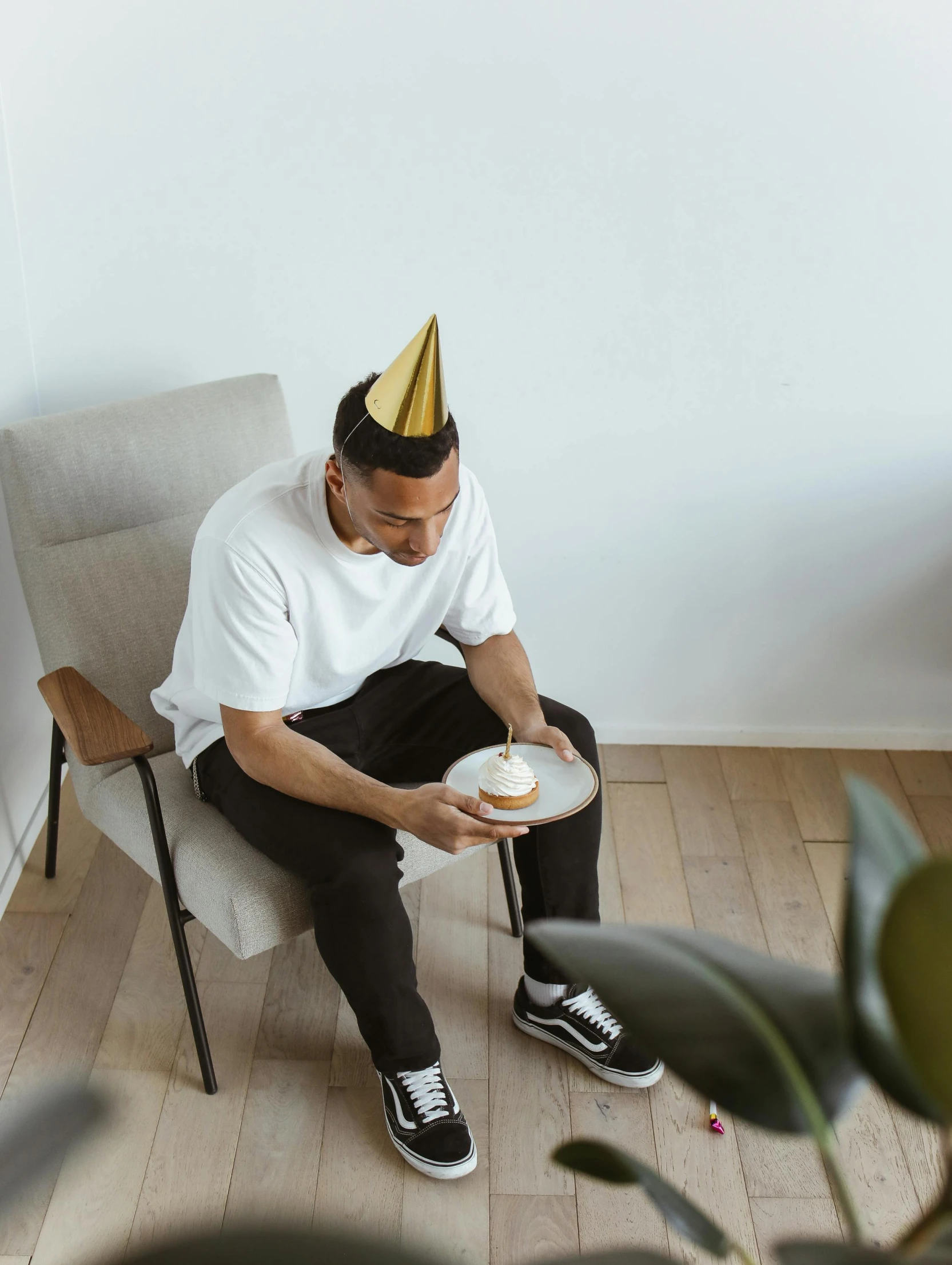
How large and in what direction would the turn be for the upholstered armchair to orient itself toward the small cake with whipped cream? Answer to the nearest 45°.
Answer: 0° — it already faces it

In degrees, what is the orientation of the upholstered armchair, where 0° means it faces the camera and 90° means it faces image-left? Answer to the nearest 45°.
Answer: approximately 315°
